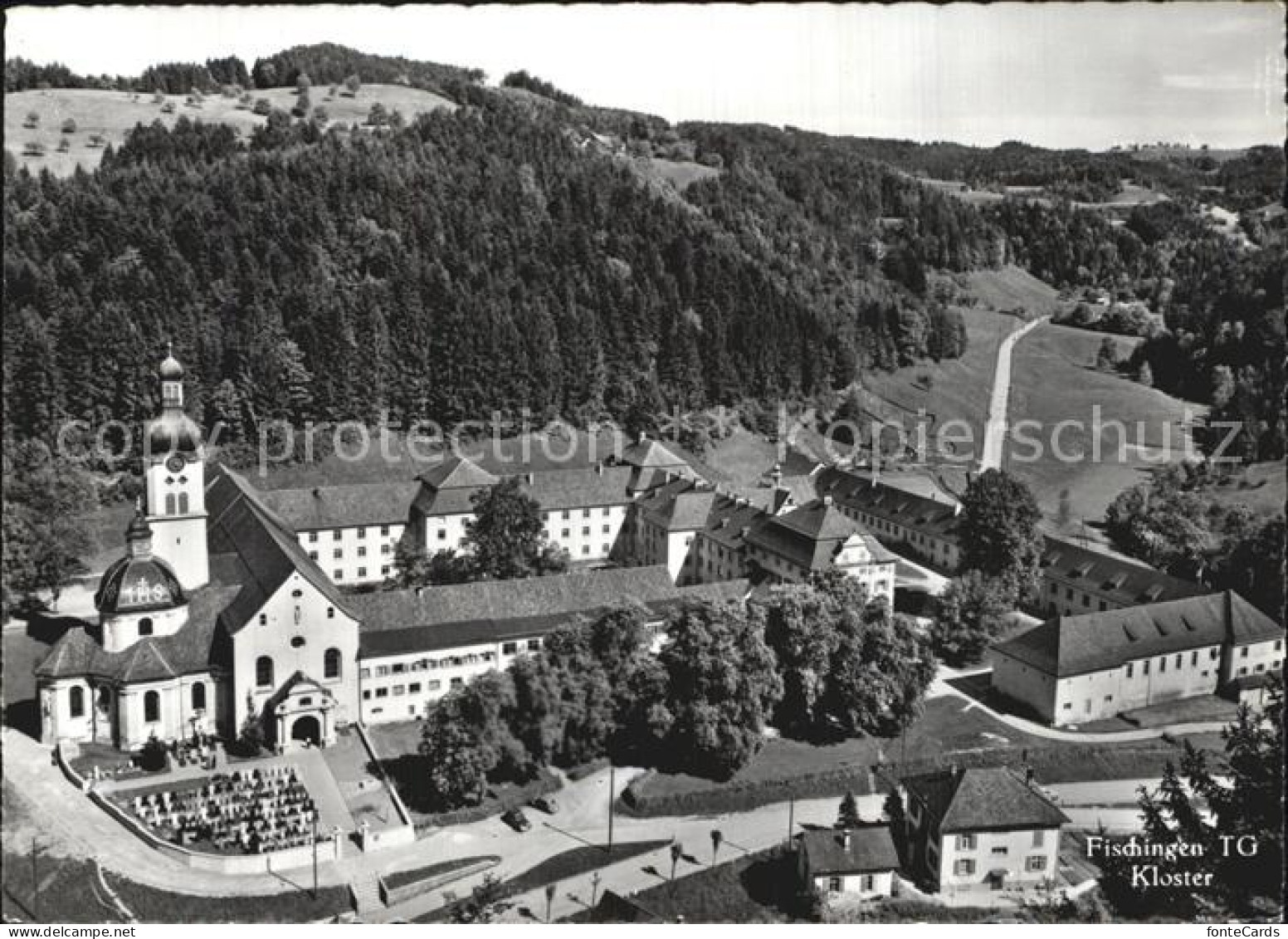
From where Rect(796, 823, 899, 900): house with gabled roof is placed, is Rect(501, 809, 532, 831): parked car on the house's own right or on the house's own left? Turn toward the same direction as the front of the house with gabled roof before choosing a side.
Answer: on the house's own right

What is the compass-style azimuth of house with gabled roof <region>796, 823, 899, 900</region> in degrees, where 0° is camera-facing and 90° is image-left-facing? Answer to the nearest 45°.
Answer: approximately 0°
